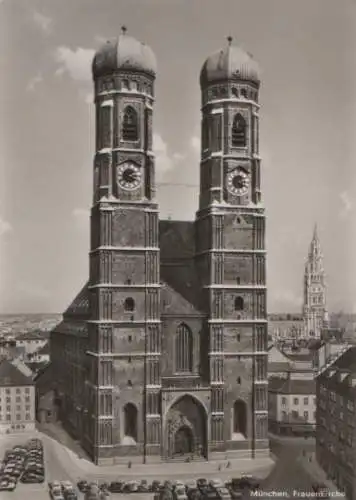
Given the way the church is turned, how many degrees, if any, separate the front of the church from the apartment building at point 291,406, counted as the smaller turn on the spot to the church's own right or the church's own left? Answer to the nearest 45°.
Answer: approximately 135° to the church's own left

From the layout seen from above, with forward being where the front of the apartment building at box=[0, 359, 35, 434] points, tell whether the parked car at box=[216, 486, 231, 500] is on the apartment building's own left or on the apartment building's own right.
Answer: on the apartment building's own left

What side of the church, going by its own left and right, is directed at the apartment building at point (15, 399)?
right

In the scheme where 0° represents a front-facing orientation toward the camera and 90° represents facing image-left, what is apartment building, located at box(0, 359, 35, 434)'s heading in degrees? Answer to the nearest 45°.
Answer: approximately 0°

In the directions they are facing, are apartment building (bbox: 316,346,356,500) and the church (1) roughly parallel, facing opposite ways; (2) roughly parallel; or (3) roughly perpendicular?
roughly perpendicular

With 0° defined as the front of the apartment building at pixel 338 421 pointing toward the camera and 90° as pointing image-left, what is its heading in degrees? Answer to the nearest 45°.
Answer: approximately 90°
